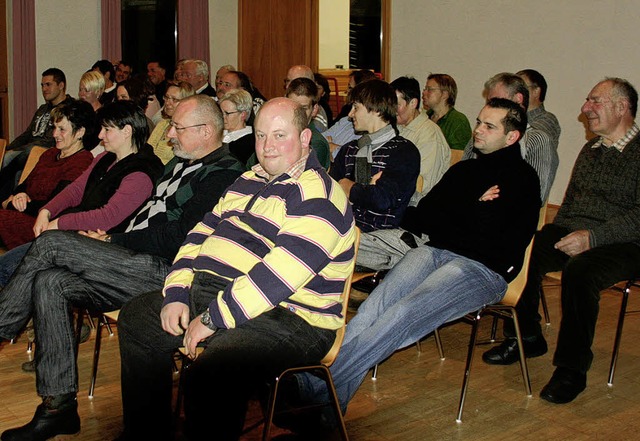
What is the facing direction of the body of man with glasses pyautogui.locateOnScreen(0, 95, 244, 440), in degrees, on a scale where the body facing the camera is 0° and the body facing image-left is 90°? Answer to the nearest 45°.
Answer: approximately 90°

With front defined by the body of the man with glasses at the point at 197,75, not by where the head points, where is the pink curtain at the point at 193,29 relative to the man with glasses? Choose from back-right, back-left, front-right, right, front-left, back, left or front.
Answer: back-right

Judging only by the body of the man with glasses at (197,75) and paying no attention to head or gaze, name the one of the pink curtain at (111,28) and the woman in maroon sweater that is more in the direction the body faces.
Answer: the woman in maroon sweater

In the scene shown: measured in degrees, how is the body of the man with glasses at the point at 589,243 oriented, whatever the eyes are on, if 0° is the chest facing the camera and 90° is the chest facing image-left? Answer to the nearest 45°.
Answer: approximately 45°

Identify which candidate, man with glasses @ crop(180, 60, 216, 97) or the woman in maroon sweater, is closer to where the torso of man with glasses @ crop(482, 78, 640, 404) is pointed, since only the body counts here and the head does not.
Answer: the woman in maroon sweater

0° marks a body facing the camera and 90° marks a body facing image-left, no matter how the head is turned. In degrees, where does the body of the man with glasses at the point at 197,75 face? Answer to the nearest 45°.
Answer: approximately 45°

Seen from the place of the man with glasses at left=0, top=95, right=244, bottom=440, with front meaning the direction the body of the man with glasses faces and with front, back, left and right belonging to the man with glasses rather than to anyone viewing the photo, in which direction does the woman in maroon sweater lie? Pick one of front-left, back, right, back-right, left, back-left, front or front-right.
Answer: right

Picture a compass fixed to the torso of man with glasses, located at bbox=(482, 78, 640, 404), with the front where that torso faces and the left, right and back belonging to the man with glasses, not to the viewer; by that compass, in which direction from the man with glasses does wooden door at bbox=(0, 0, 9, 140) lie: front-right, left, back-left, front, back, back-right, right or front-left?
right
